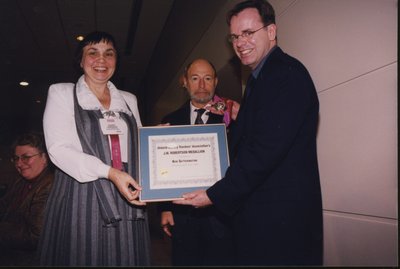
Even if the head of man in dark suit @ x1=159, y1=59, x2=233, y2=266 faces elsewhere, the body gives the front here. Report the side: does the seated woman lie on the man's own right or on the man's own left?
on the man's own right

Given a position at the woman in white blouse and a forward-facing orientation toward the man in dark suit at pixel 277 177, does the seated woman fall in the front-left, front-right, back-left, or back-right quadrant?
back-left

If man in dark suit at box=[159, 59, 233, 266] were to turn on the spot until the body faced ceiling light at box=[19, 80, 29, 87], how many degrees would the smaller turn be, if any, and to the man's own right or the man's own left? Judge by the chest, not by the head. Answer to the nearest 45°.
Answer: approximately 135° to the man's own right

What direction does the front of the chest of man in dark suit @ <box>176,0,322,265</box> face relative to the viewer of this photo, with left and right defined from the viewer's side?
facing to the left of the viewer

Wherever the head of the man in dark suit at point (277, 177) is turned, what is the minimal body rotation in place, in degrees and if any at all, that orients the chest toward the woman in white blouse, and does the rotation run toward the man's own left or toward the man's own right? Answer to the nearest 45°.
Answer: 0° — they already face them

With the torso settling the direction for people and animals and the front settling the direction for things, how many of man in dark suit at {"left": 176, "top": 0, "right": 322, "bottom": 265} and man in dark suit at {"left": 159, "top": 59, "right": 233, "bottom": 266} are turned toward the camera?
1

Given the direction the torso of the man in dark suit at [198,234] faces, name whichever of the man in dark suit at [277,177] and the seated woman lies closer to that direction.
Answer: the man in dark suit
